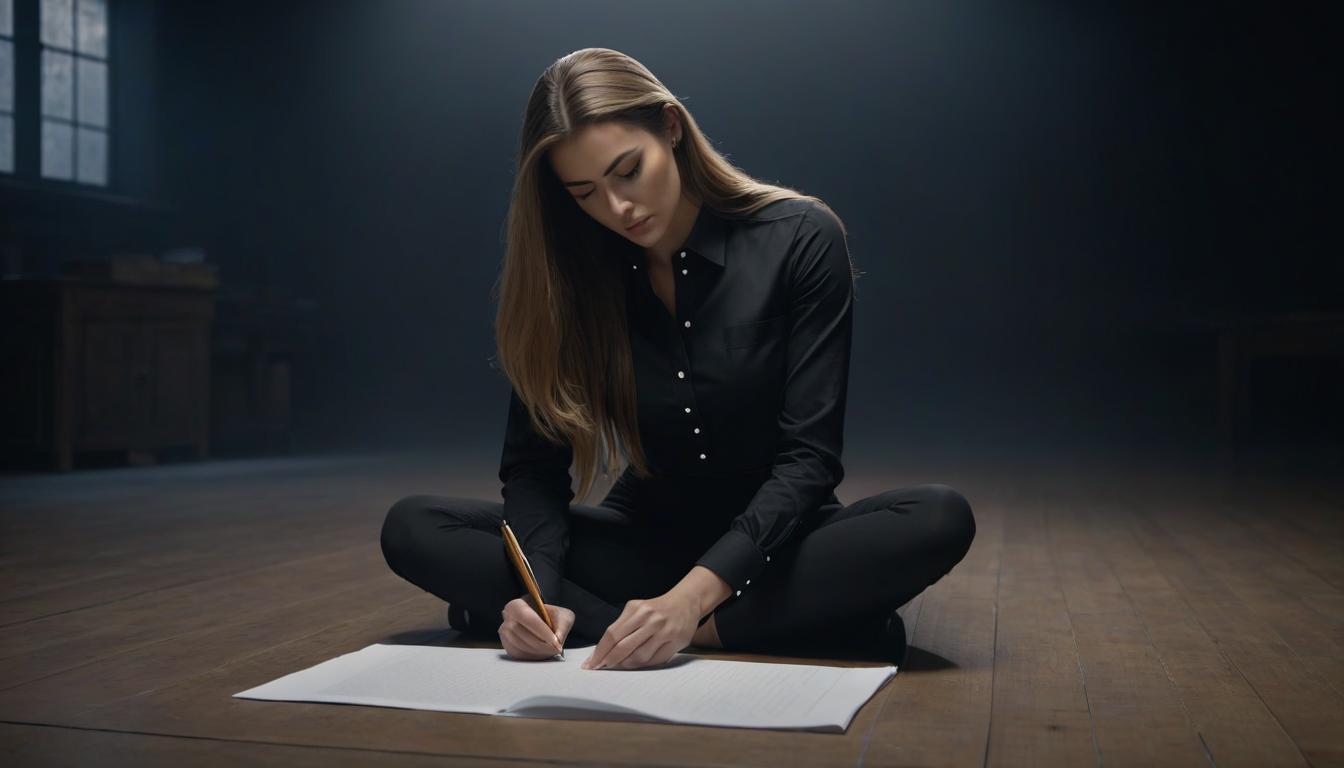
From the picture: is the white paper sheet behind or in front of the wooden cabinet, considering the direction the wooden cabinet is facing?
in front

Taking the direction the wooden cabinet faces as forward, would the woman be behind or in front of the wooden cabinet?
in front

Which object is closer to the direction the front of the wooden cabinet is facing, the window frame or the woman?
the woman

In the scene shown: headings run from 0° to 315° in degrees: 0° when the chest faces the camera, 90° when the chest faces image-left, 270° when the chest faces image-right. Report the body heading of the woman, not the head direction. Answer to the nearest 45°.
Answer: approximately 0°

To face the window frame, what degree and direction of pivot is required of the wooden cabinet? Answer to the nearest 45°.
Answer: approximately 135° to its left

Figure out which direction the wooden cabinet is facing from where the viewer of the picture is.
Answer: facing the viewer and to the right of the viewer

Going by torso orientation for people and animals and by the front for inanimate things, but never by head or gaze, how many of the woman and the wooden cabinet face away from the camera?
0

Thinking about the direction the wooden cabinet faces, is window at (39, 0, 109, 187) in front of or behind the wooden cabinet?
behind
